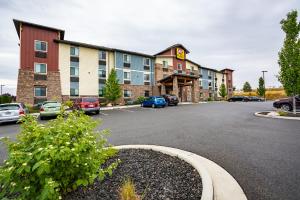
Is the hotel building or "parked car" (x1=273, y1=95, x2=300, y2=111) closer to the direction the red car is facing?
the hotel building

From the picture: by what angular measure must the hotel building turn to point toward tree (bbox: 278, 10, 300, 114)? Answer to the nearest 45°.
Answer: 0° — it already faces it

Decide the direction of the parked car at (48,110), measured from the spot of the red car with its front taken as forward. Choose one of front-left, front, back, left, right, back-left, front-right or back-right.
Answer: left

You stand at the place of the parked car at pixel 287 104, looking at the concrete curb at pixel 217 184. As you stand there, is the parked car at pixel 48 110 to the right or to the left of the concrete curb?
right

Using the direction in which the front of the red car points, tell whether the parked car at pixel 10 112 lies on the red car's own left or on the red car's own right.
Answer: on the red car's own left

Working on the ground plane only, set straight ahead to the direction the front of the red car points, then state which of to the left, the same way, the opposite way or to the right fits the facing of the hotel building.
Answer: the opposite way

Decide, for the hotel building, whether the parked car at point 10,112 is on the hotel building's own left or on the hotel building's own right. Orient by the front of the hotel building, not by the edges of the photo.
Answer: on the hotel building's own right

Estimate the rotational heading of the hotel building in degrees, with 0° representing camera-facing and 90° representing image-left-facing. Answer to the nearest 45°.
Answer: approximately 315°

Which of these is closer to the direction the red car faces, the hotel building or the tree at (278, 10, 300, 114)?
the hotel building

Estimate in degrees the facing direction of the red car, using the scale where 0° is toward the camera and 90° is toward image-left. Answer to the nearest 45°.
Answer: approximately 135°

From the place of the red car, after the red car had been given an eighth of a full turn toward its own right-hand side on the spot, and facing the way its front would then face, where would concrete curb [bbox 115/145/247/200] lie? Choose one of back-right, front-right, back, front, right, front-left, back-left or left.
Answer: back
